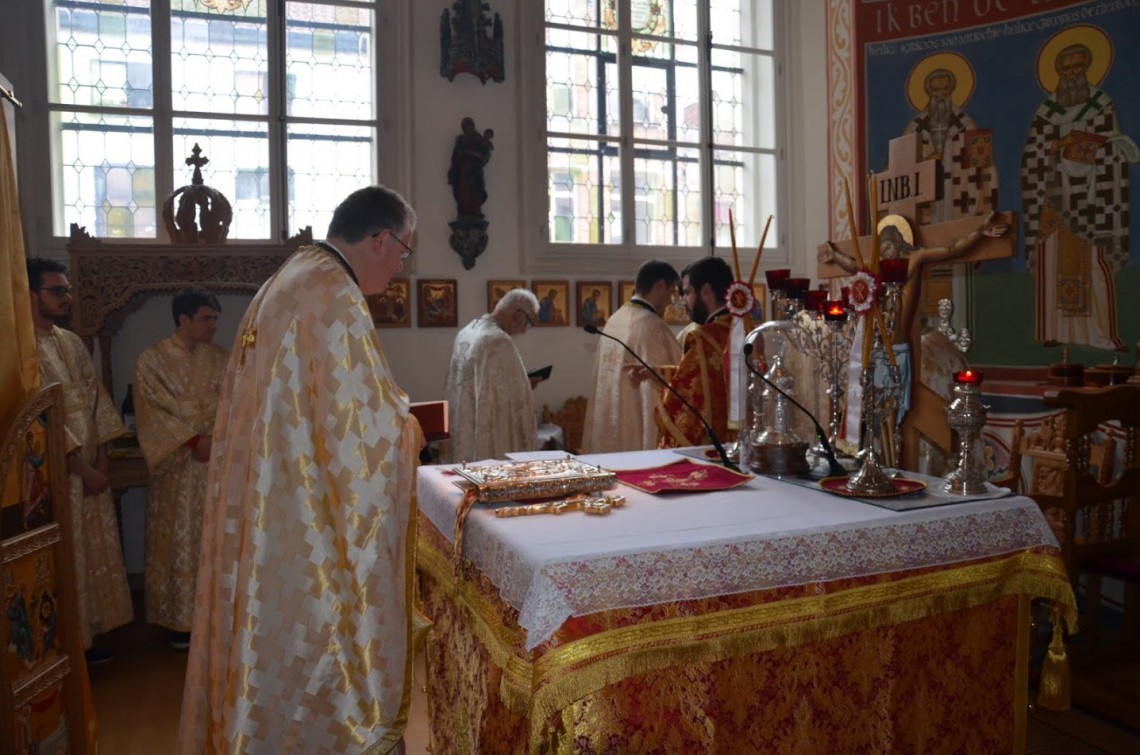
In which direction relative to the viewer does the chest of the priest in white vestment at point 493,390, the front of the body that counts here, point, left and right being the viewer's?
facing away from the viewer and to the right of the viewer

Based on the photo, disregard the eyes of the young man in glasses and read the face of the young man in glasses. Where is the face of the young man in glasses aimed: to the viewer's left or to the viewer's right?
to the viewer's right

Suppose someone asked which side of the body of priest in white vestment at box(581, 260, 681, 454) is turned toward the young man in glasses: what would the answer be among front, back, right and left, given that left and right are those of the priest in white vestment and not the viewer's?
back

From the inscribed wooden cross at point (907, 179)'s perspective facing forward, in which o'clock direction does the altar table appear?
The altar table is roughly at 11 o'clock from the inscribed wooden cross.
